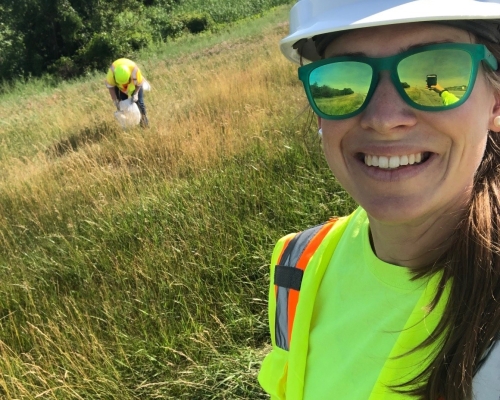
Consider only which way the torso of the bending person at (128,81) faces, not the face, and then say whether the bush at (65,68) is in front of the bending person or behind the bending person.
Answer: behind

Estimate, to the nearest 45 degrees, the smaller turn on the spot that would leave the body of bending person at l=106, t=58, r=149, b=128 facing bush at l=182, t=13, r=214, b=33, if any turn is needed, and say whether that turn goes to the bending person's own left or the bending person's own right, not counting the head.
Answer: approximately 180°

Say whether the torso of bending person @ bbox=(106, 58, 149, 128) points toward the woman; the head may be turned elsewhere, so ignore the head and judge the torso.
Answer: yes

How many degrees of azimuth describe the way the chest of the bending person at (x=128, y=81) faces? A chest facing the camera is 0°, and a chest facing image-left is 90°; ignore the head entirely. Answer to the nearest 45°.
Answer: approximately 0°

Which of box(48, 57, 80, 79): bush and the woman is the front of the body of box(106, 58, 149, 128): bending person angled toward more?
the woman
